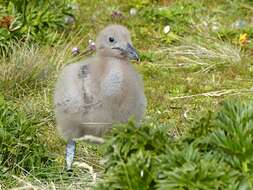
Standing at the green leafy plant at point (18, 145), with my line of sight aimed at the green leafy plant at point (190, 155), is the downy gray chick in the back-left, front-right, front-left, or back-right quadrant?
front-left

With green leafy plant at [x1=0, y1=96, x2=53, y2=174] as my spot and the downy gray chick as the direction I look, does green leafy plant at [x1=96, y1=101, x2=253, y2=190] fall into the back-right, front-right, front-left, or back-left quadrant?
front-right

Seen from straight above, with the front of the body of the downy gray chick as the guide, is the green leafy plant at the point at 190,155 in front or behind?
in front

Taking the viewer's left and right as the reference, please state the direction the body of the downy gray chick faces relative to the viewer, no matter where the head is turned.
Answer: facing the viewer and to the right of the viewer
